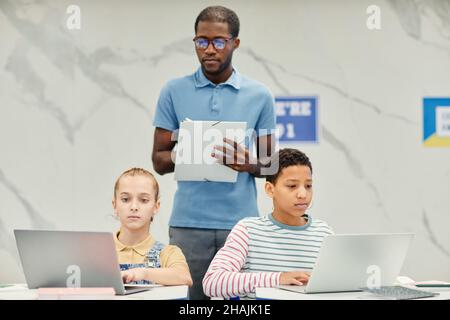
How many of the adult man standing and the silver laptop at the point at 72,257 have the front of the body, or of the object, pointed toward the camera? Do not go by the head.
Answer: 1

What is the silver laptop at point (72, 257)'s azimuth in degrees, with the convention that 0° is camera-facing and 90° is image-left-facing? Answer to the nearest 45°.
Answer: approximately 225°

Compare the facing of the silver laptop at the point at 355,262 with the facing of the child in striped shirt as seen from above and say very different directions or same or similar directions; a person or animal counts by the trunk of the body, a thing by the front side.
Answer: very different directions

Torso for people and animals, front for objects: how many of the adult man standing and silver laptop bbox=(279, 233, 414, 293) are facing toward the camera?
1

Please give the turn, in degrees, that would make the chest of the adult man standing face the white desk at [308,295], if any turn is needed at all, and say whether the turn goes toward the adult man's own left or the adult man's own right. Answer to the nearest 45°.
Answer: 0° — they already face it

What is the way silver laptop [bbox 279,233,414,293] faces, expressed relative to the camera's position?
facing away from the viewer and to the left of the viewer
